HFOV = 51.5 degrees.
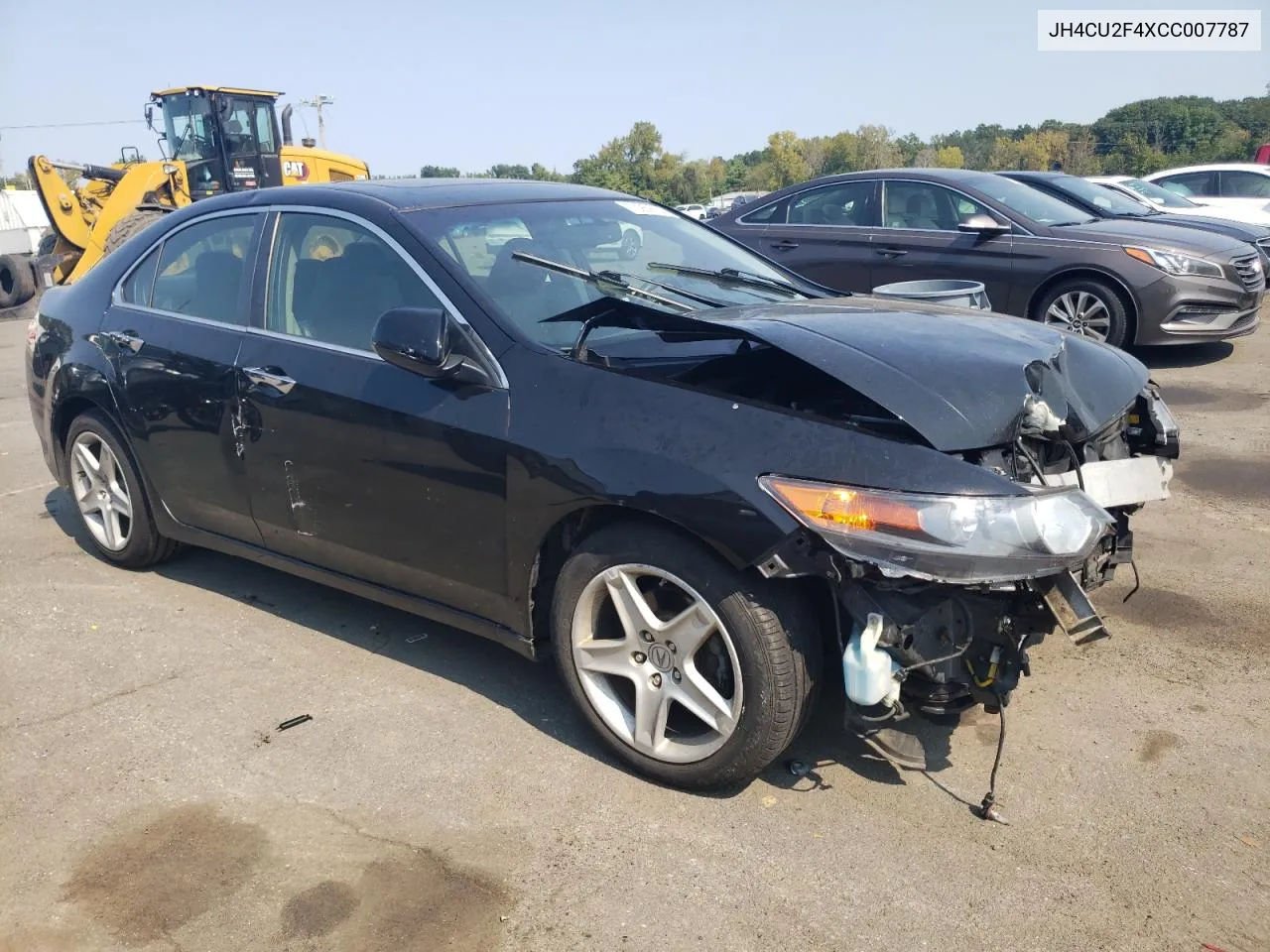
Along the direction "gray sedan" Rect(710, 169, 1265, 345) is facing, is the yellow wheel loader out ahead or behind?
behind

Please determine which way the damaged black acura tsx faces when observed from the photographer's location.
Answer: facing the viewer and to the right of the viewer

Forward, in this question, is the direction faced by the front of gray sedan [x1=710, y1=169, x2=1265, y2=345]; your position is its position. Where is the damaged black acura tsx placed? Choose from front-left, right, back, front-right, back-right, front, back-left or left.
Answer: right

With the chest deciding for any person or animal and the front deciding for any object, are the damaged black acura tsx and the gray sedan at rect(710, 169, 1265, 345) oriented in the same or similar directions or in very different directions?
same or similar directions

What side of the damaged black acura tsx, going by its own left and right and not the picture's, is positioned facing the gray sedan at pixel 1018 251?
left

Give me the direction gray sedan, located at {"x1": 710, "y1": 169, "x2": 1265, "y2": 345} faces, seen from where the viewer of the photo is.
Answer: facing to the right of the viewer

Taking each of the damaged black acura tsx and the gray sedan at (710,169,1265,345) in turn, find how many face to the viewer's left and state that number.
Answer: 0

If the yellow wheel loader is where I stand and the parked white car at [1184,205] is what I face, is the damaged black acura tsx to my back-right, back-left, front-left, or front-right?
front-right

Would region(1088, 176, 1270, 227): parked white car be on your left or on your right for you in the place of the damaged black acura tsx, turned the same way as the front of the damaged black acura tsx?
on your left

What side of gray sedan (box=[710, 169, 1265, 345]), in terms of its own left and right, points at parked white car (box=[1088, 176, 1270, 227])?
left

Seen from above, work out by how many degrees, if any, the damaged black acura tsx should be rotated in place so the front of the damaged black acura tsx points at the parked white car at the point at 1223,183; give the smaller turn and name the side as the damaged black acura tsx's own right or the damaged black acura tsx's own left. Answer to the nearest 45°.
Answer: approximately 90° to the damaged black acura tsx's own left
